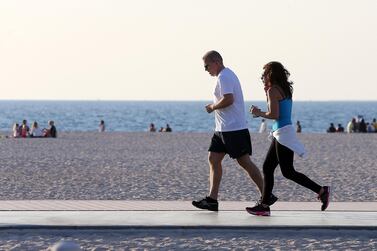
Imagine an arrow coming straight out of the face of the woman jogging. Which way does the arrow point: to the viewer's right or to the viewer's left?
to the viewer's left

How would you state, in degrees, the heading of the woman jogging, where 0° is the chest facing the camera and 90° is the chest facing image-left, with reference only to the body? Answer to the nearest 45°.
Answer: approximately 90°
